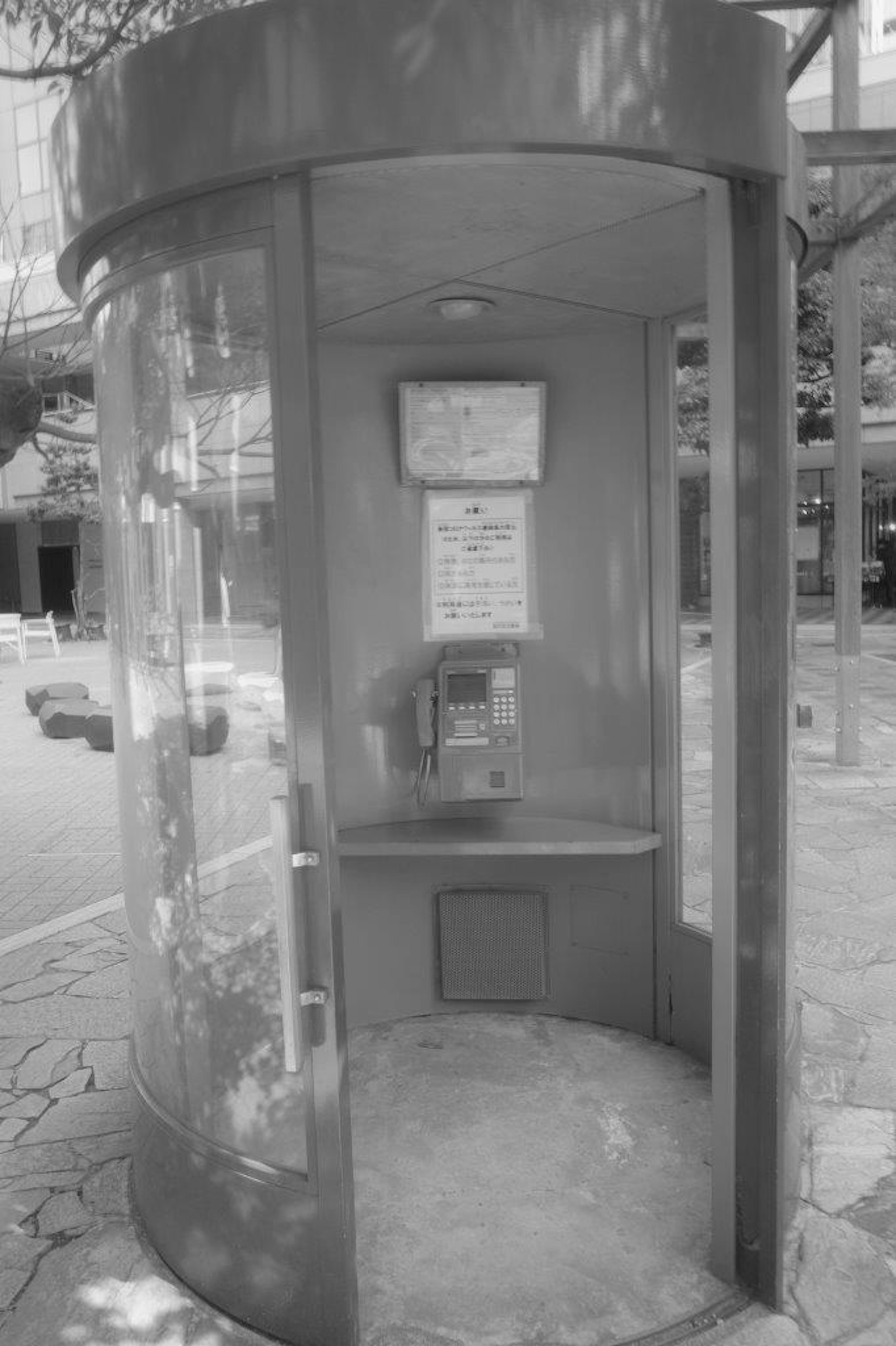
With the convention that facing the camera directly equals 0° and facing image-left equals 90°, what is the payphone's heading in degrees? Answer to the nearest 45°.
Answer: approximately 0°

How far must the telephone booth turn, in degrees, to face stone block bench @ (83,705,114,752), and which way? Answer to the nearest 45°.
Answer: approximately 180°

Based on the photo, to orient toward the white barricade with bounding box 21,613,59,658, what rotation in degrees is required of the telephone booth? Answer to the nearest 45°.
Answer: approximately 180°

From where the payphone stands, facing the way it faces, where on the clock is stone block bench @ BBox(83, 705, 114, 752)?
The stone block bench is roughly at 5 o'clock from the payphone.

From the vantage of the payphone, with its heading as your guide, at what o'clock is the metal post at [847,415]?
The metal post is roughly at 7 o'clock from the payphone.

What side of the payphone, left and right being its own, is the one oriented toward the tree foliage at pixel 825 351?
back

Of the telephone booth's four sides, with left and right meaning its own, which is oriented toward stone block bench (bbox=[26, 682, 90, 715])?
back

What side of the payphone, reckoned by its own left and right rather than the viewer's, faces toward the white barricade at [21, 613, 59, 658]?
back
